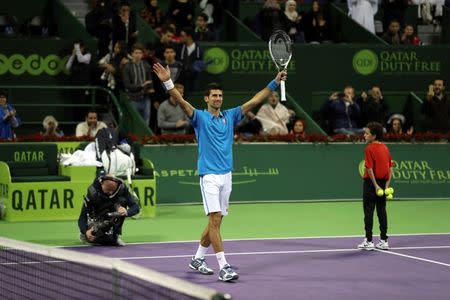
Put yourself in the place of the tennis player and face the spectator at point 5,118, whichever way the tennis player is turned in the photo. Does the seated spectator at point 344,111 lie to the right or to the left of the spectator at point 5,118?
right

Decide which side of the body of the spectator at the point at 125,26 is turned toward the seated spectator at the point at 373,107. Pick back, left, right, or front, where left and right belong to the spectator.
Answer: left

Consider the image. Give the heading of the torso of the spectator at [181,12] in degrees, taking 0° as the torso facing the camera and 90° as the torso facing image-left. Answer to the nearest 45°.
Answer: approximately 0°

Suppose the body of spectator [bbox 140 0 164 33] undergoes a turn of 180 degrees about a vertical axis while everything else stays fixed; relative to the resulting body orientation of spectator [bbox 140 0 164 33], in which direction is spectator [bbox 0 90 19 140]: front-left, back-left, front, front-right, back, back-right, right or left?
back-left

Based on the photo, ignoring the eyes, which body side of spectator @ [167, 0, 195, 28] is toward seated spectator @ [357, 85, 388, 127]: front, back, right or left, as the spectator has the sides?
left

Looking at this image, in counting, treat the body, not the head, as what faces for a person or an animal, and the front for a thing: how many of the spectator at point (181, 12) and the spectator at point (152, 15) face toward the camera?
2

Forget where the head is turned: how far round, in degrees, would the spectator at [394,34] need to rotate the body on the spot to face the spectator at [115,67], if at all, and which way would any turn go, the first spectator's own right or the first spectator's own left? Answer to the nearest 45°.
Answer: approximately 45° to the first spectator's own right
